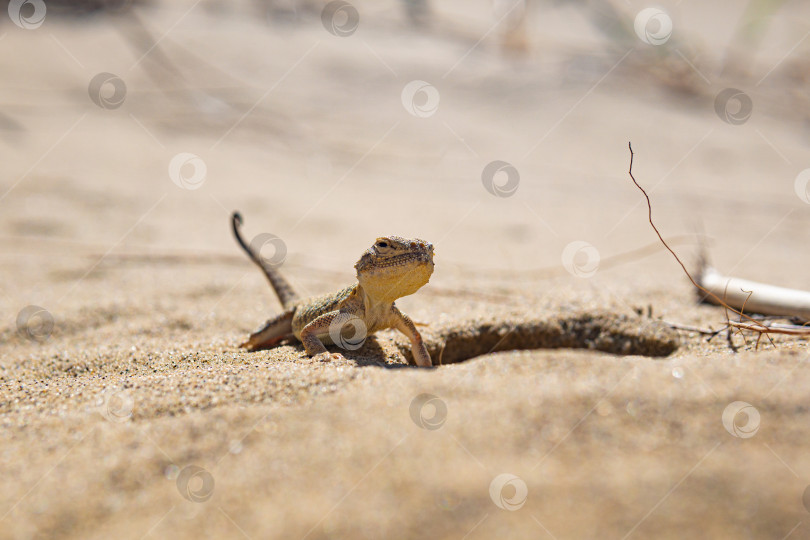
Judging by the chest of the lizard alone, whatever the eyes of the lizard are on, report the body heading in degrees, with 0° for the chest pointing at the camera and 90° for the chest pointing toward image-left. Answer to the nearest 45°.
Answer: approximately 315°
